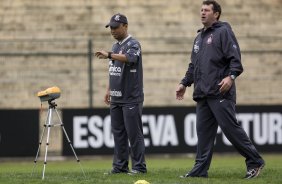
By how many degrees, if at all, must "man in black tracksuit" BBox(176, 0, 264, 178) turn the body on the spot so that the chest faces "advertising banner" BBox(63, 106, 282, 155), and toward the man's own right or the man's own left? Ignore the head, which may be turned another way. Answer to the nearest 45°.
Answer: approximately 135° to the man's own right

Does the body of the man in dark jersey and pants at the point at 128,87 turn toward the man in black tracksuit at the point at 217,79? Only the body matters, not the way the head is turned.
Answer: no

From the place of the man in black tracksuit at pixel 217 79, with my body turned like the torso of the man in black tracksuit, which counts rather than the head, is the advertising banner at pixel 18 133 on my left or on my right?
on my right

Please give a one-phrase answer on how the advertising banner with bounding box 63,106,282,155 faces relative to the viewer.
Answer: facing the viewer

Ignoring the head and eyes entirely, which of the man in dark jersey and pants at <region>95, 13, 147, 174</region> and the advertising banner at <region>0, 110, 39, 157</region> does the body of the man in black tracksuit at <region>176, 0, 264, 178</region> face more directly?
the man in dark jersey and pants

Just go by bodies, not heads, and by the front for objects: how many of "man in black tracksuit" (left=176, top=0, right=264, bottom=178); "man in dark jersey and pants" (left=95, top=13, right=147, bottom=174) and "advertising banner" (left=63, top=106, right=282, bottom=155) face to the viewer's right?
0

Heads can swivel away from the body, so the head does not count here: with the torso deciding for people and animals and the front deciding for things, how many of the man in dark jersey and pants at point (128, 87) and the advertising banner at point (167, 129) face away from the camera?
0

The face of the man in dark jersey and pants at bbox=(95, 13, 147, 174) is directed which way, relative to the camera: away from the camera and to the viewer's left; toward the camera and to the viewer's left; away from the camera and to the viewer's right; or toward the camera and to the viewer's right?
toward the camera and to the viewer's left

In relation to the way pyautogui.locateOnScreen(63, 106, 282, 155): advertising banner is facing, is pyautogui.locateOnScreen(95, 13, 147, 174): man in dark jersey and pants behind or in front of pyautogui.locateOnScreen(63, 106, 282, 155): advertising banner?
in front

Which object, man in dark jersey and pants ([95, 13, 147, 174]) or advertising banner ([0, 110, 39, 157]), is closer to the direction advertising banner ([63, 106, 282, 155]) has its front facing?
the man in dark jersey and pants

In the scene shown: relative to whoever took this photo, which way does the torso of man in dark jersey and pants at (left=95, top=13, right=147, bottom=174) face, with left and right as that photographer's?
facing the viewer and to the left of the viewer

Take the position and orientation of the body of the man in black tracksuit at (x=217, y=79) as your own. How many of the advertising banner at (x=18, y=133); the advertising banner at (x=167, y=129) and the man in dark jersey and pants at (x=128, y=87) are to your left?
0

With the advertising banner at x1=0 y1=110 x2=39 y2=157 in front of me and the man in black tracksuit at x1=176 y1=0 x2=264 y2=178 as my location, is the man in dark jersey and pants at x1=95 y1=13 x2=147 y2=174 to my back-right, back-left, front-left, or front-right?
front-left

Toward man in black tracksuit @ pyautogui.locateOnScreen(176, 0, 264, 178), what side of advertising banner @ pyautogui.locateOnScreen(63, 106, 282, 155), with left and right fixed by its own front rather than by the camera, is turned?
front

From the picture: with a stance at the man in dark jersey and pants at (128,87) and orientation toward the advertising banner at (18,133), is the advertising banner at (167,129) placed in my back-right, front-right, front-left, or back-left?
front-right

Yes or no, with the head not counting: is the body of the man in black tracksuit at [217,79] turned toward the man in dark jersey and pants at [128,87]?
no
